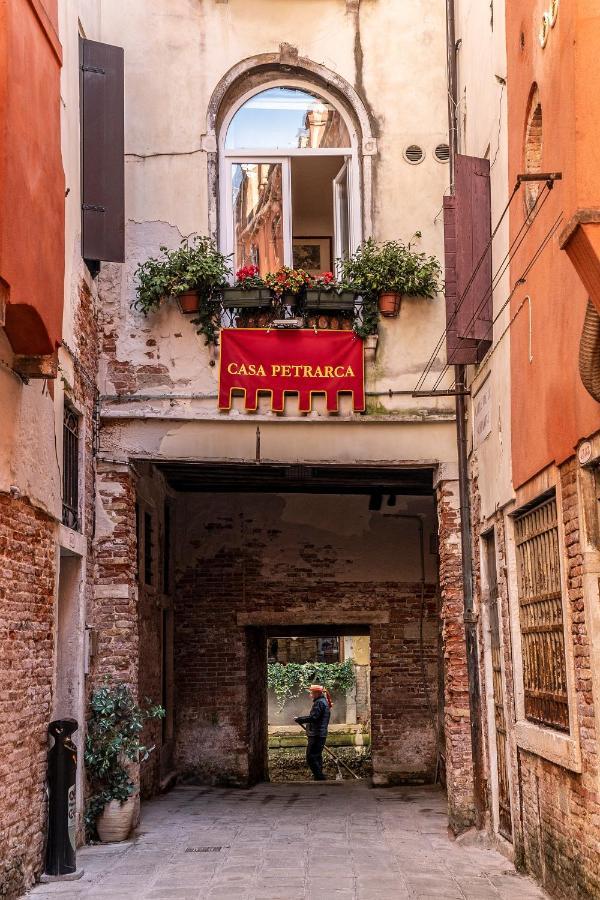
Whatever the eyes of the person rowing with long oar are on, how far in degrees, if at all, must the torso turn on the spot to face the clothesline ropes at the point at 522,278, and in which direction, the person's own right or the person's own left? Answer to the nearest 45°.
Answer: approximately 90° to the person's own left

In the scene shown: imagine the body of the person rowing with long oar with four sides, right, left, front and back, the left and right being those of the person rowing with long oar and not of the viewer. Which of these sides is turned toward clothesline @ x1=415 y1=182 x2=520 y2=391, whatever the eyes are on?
left

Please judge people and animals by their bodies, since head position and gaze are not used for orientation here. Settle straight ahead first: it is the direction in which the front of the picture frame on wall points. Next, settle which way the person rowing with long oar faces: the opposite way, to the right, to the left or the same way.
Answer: to the right

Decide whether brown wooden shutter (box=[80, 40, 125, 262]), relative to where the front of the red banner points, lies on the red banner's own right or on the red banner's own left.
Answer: on the red banner's own right

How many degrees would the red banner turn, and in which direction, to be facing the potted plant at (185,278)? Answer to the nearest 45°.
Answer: approximately 90° to its right

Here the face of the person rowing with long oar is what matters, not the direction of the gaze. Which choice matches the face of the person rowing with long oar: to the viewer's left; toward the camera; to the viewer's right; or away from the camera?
to the viewer's left

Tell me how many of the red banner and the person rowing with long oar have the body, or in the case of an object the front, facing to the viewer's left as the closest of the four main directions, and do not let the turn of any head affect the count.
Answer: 1

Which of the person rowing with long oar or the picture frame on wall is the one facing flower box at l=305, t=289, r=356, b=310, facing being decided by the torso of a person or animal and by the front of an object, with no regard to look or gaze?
the picture frame on wall

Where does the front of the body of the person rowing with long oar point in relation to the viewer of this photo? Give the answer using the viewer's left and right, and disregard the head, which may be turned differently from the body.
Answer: facing to the left of the viewer

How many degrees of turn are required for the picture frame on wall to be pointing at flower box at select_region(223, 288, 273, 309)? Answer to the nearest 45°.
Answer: approximately 45° to its right
